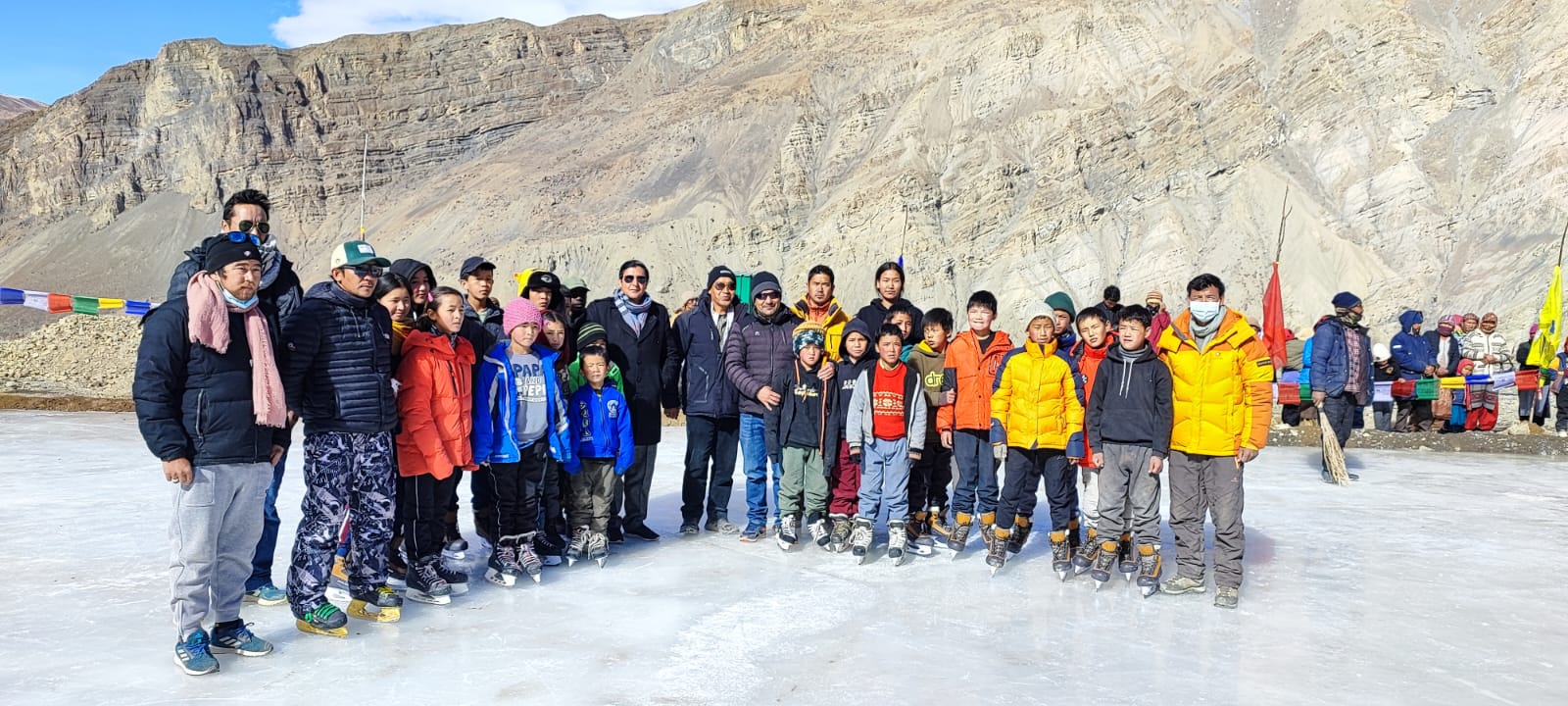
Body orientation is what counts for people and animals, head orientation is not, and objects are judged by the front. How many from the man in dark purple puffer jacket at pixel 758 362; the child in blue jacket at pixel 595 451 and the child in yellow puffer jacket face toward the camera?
3

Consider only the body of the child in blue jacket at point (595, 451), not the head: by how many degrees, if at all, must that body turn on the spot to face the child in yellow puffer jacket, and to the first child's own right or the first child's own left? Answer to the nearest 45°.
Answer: approximately 90° to the first child's own left

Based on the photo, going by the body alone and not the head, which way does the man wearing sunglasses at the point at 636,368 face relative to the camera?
toward the camera

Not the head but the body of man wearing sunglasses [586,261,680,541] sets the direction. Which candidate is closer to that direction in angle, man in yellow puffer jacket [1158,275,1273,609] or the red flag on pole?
the man in yellow puffer jacket

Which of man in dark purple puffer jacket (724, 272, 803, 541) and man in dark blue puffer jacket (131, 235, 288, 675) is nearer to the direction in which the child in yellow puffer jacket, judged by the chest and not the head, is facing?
the man in dark blue puffer jacket

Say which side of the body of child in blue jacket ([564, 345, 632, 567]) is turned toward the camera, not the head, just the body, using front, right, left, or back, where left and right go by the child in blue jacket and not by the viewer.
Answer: front

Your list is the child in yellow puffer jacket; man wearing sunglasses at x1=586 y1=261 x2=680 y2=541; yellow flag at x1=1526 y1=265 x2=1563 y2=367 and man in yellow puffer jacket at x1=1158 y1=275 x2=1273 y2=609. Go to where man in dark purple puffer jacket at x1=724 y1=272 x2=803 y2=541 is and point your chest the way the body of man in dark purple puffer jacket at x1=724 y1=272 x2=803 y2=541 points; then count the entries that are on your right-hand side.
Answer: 1

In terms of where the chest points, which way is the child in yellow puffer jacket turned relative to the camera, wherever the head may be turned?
toward the camera

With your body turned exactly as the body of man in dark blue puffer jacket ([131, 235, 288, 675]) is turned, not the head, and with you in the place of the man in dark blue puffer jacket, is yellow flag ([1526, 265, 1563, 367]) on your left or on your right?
on your left

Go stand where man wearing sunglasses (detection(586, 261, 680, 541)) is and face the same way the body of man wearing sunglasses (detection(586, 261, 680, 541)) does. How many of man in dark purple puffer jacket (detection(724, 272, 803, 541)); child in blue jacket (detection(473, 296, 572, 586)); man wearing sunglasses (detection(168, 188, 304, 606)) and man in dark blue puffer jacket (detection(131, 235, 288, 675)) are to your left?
1

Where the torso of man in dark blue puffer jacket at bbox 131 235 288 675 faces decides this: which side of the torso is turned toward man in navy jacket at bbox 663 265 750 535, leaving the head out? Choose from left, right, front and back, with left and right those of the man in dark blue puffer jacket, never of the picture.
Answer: left

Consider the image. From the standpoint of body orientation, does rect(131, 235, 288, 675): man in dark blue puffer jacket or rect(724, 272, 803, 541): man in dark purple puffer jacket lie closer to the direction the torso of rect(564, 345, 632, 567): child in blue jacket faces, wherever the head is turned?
the man in dark blue puffer jacket

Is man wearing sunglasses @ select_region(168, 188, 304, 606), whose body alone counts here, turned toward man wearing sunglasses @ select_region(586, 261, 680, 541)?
no

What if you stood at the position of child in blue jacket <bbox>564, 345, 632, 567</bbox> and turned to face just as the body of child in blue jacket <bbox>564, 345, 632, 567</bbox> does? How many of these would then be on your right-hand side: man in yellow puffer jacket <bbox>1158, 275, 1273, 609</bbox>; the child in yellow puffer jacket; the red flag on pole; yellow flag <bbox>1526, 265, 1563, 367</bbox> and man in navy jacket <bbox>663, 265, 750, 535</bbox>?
0

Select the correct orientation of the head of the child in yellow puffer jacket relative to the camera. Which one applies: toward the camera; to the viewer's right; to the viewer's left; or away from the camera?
toward the camera

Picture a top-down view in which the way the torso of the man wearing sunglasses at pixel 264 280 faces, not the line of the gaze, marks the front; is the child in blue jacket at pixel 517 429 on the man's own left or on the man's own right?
on the man's own left

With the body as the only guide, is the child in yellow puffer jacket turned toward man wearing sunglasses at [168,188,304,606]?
no

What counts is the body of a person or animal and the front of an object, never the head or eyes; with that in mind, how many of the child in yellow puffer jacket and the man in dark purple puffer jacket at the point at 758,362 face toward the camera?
2

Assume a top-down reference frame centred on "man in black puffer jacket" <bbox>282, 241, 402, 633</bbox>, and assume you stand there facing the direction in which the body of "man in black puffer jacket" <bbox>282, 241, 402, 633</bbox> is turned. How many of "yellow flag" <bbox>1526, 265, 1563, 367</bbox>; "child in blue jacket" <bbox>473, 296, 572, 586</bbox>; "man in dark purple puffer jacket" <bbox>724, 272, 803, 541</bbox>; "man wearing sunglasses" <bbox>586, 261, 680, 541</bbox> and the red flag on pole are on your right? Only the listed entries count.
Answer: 0

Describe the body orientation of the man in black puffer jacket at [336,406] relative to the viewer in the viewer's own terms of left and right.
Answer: facing the viewer and to the right of the viewer
